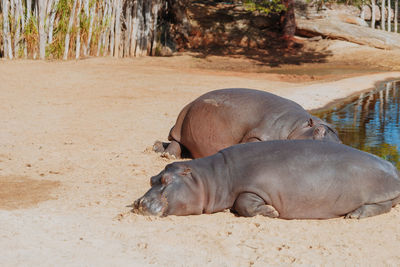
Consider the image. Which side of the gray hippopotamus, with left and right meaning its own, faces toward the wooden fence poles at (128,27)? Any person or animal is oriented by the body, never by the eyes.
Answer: right

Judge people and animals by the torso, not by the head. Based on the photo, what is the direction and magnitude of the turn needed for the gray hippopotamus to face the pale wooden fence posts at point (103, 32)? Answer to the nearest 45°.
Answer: approximately 45° to its right

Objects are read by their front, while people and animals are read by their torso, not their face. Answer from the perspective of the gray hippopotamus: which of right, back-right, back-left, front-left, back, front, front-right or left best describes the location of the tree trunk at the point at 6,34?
front-right

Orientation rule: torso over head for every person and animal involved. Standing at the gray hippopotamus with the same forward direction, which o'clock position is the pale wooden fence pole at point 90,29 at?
The pale wooden fence pole is roughly at 2 o'clock from the gray hippopotamus.

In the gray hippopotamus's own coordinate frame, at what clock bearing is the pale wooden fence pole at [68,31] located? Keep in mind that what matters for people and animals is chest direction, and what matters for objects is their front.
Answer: The pale wooden fence pole is roughly at 2 o'clock from the gray hippopotamus.

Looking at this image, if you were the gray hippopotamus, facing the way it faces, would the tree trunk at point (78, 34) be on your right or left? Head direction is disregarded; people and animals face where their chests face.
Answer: on your right

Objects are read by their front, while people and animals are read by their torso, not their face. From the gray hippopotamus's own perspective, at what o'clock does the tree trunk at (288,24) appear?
The tree trunk is roughly at 3 o'clock from the gray hippopotamus.

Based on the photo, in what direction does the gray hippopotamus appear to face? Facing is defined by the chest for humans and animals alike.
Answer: to the viewer's left

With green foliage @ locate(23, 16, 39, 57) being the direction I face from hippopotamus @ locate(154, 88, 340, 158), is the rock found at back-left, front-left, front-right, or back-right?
front-right

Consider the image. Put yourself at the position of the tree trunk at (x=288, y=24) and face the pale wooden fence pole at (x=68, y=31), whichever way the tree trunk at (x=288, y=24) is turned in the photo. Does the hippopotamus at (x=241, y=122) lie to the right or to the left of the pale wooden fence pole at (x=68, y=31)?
left

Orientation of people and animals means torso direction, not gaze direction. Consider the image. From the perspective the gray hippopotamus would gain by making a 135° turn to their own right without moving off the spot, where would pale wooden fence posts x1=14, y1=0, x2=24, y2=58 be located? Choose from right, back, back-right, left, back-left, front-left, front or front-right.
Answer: left

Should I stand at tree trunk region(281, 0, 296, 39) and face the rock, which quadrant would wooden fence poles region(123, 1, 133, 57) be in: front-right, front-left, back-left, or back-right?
back-right

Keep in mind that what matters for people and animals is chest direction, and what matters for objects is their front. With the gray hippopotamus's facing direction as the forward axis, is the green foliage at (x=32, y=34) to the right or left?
on its right
